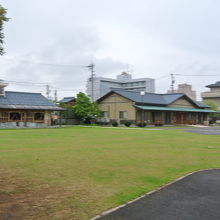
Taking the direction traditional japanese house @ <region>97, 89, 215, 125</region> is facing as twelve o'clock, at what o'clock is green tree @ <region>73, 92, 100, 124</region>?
The green tree is roughly at 4 o'clock from the traditional japanese house.

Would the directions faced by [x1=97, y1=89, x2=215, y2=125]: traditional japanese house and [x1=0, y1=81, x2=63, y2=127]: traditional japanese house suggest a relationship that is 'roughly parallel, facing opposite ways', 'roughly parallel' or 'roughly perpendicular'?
roughly parallel

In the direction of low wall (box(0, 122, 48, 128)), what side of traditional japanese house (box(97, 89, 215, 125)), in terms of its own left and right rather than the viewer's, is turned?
right

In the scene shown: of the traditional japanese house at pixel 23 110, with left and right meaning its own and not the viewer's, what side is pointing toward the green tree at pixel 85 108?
left

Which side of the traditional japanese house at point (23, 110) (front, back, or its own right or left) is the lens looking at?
front

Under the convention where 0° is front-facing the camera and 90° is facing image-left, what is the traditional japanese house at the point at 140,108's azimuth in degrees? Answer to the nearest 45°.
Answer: approximately 315°

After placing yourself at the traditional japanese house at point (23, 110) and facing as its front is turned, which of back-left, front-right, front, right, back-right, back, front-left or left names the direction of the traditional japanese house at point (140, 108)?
left

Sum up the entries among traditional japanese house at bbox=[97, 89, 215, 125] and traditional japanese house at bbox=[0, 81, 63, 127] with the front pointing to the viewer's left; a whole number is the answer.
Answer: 0
